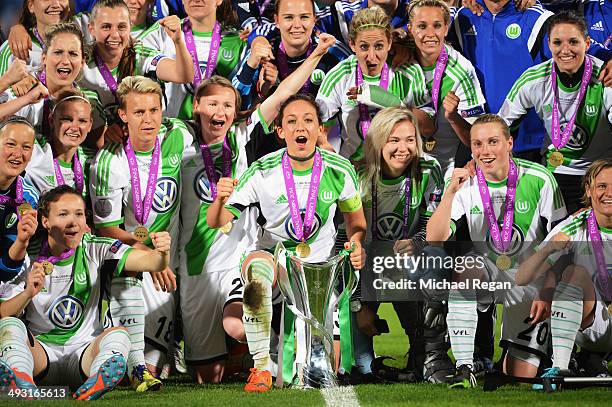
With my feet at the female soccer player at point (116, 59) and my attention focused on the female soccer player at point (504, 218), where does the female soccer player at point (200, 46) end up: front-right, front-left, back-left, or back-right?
front-left

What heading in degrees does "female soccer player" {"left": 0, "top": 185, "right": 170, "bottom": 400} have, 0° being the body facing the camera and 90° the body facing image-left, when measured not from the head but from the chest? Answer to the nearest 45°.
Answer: approximately 0°

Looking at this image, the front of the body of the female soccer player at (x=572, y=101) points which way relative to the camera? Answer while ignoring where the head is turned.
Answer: toward the camera

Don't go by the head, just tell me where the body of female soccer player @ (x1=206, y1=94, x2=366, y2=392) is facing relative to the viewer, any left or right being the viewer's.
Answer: facing the viewer

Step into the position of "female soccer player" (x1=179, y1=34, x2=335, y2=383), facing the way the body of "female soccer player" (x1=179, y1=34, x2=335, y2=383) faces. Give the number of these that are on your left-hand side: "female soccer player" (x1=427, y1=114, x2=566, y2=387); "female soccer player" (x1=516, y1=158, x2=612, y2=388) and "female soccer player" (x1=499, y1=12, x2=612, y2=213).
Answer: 3

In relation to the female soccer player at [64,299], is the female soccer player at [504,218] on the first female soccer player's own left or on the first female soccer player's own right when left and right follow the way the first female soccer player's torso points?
on the first female soccer player's own left

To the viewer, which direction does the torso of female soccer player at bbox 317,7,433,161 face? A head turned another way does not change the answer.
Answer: toward the camera
